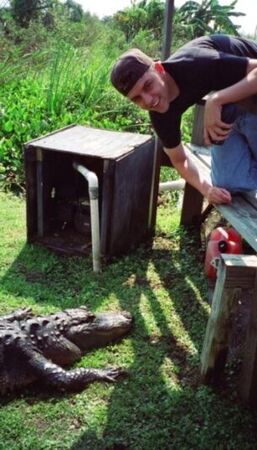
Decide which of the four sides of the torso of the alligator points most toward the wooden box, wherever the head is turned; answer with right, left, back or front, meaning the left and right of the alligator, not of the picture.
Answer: left

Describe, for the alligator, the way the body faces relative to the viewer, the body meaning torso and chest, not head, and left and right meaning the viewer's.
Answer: facing to the right of the viewer
